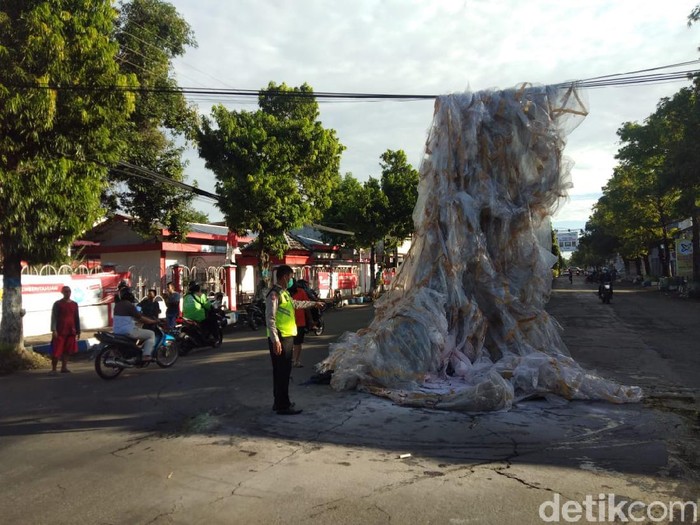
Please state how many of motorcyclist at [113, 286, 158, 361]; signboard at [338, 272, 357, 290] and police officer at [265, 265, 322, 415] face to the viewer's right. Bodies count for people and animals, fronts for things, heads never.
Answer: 2

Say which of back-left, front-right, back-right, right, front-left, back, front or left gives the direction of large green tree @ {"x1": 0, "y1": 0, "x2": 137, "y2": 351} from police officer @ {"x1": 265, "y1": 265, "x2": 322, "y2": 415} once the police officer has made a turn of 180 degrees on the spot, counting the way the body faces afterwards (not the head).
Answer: front-right

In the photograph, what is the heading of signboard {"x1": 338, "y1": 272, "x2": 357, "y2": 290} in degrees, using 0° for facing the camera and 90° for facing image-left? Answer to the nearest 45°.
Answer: approximately 0°

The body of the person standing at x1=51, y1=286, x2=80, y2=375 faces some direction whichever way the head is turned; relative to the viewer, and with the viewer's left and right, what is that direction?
facing the viewer and to the right of the viewer

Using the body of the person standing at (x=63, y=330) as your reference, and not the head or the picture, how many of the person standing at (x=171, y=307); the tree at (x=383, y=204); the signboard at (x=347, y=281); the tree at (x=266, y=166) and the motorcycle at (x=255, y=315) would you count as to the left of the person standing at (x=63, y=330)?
5

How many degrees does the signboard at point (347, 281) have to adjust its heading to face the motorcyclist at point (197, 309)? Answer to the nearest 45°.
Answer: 0° — it already faces them

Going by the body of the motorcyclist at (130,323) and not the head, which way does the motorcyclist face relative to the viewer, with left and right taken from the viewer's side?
facing to the right of the viewer

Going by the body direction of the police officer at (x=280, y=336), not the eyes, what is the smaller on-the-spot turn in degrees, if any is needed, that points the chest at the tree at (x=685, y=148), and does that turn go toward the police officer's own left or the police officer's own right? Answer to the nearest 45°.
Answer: approximately 45° to the police officer's own left
